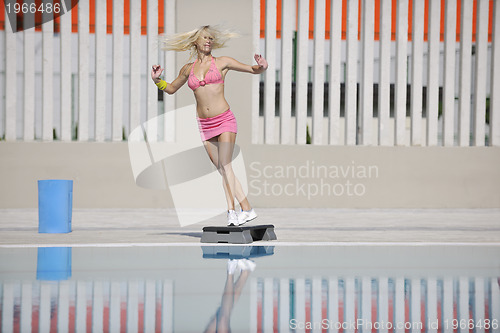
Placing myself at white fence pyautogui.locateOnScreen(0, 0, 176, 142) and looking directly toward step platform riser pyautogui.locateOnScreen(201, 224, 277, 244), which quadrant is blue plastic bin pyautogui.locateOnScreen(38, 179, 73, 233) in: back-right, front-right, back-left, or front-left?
front-right

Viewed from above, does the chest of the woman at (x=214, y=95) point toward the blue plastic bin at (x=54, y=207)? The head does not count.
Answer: no

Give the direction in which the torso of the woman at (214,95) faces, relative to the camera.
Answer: toward the camera

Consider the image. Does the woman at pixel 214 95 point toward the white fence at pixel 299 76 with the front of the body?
no

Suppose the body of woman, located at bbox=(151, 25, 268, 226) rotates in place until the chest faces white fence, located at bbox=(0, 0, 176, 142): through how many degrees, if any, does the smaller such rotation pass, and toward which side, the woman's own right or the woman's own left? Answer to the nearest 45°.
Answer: approximately 135° to the woman's own right
